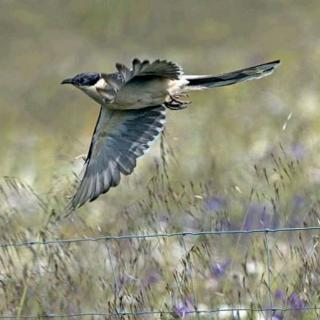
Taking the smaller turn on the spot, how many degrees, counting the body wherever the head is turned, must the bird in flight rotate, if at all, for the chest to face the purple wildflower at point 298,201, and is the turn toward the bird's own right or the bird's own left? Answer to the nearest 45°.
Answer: approximately 180°

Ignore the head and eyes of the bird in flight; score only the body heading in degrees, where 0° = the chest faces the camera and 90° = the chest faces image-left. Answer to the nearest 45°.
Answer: approximately 90°

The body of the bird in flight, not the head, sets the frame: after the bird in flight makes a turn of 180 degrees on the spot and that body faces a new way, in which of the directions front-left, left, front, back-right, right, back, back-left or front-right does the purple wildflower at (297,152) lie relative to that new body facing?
front-left
